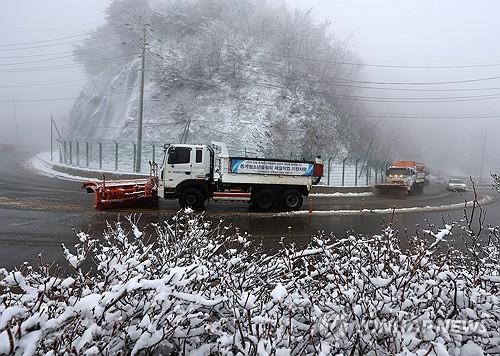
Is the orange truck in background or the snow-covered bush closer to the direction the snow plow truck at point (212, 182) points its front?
the snow-covered bush

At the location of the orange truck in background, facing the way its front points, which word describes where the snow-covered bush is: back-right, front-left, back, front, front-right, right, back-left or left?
front-left

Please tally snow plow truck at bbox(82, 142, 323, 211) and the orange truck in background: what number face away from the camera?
0

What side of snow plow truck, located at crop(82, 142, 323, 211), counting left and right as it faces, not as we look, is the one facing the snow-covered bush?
left

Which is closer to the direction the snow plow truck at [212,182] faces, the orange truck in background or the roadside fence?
the roadside fence

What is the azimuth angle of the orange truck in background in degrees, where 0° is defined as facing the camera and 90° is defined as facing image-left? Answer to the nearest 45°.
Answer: approximately 45°

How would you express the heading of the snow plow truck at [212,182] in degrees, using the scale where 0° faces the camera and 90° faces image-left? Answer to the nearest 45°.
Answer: approximately 90°
